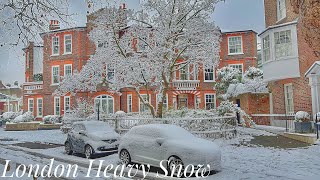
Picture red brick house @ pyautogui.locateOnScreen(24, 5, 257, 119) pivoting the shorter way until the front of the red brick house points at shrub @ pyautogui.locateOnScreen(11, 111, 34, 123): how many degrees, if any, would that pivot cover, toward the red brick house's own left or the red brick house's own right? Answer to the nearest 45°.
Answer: approximately 90° to the red brick house's own right

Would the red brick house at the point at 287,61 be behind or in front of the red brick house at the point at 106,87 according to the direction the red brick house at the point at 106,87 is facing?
in front

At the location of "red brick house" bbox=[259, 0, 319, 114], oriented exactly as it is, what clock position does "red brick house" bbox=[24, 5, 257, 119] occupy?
"red brick house" bbox=[24, 5, 257, 119] is roughly at 2 o'clock from "red brick house" bbox=[259, 0, 319, 114].

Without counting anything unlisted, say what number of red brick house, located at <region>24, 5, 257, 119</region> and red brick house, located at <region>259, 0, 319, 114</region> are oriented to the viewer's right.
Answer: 0

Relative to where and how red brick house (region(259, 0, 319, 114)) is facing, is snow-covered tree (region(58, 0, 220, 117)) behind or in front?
in front

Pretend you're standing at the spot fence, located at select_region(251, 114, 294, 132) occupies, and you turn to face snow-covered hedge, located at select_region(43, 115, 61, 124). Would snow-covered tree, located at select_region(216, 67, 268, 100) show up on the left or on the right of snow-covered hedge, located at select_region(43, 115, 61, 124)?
right

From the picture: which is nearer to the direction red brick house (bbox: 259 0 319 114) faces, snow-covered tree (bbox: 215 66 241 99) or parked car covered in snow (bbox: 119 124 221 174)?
the parked car covered in snow

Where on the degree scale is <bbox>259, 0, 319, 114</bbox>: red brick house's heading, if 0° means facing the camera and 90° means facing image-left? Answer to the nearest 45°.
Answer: approximately 45°
